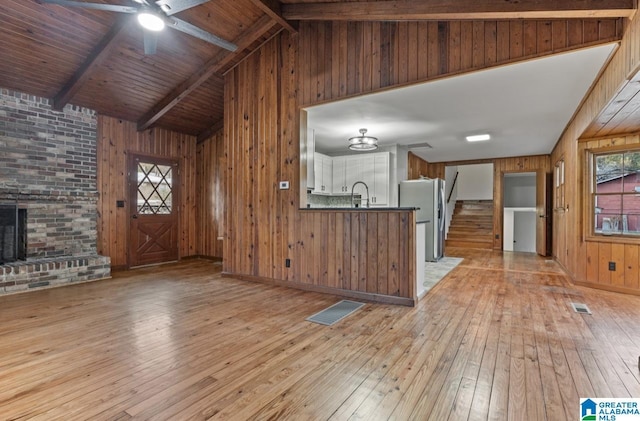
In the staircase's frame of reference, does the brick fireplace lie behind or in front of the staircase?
in front

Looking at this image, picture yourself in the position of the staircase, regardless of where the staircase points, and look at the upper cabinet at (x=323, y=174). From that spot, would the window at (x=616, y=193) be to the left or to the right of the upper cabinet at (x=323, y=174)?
left

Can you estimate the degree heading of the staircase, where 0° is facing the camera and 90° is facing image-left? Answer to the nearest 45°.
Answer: approximately 0°

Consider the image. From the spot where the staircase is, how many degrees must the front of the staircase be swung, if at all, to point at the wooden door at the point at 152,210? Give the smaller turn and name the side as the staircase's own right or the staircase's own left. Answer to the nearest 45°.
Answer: approximately 45° to the staircase's own right

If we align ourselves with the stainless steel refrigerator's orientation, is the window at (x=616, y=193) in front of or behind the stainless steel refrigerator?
in front
